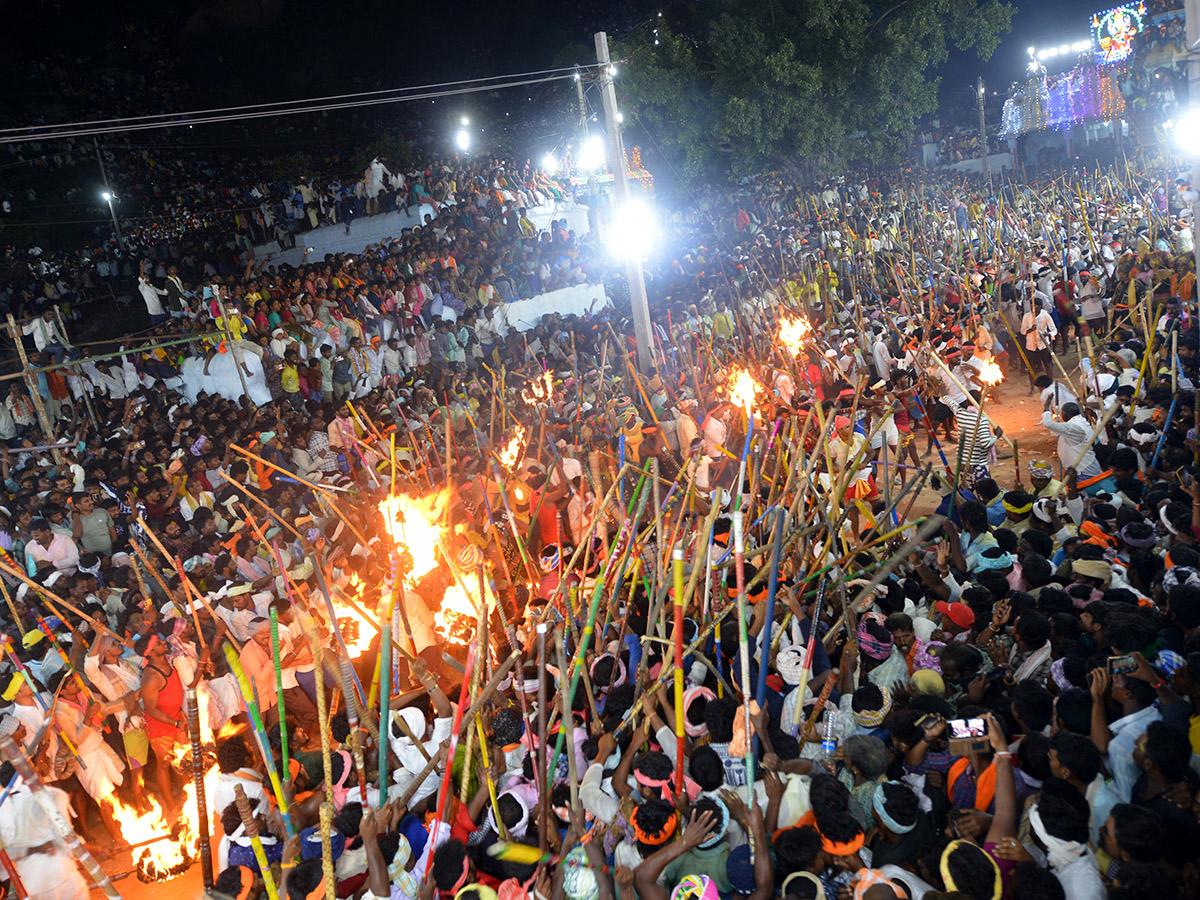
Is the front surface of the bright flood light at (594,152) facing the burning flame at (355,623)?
yes

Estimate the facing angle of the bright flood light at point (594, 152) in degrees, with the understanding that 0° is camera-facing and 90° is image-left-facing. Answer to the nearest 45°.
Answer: approximately 0°

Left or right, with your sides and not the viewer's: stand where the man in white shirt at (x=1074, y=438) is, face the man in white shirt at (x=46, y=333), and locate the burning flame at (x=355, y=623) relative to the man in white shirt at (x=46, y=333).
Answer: left

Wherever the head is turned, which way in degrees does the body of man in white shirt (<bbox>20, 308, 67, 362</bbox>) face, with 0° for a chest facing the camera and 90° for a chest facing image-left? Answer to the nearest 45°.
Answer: approximately 315°

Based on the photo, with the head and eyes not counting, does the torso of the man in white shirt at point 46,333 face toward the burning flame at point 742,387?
yes

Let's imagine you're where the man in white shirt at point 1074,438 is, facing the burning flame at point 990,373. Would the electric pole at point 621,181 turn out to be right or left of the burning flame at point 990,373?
left

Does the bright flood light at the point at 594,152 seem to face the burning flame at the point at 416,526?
yes

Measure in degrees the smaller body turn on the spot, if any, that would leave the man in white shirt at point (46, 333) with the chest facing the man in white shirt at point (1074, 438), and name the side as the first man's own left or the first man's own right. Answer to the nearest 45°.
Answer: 0° — they already face them

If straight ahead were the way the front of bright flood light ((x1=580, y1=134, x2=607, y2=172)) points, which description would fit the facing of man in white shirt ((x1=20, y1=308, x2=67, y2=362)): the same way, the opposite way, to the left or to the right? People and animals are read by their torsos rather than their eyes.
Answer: to the left

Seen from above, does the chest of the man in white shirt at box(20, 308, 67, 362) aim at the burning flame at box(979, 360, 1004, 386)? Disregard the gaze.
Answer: yes
